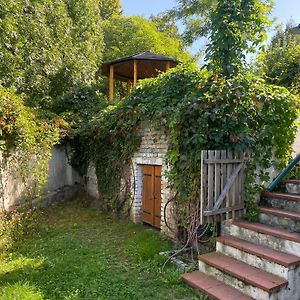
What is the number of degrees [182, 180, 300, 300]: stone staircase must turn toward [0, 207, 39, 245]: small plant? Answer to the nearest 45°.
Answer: approximately 45° to its right

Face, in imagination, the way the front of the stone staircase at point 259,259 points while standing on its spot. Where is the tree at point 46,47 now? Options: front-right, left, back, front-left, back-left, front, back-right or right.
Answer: right

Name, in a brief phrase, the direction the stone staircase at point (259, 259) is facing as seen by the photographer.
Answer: facing the viewer and to the left of the viewer

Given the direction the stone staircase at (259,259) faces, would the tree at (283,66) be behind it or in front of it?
behind

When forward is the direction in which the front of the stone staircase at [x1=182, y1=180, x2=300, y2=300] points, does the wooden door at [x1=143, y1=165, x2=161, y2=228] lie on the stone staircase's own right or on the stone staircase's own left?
on the stone staircase's own right

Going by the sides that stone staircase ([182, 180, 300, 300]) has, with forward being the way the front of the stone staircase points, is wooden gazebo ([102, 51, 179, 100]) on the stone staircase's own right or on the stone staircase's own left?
on the stone staircase's own right
